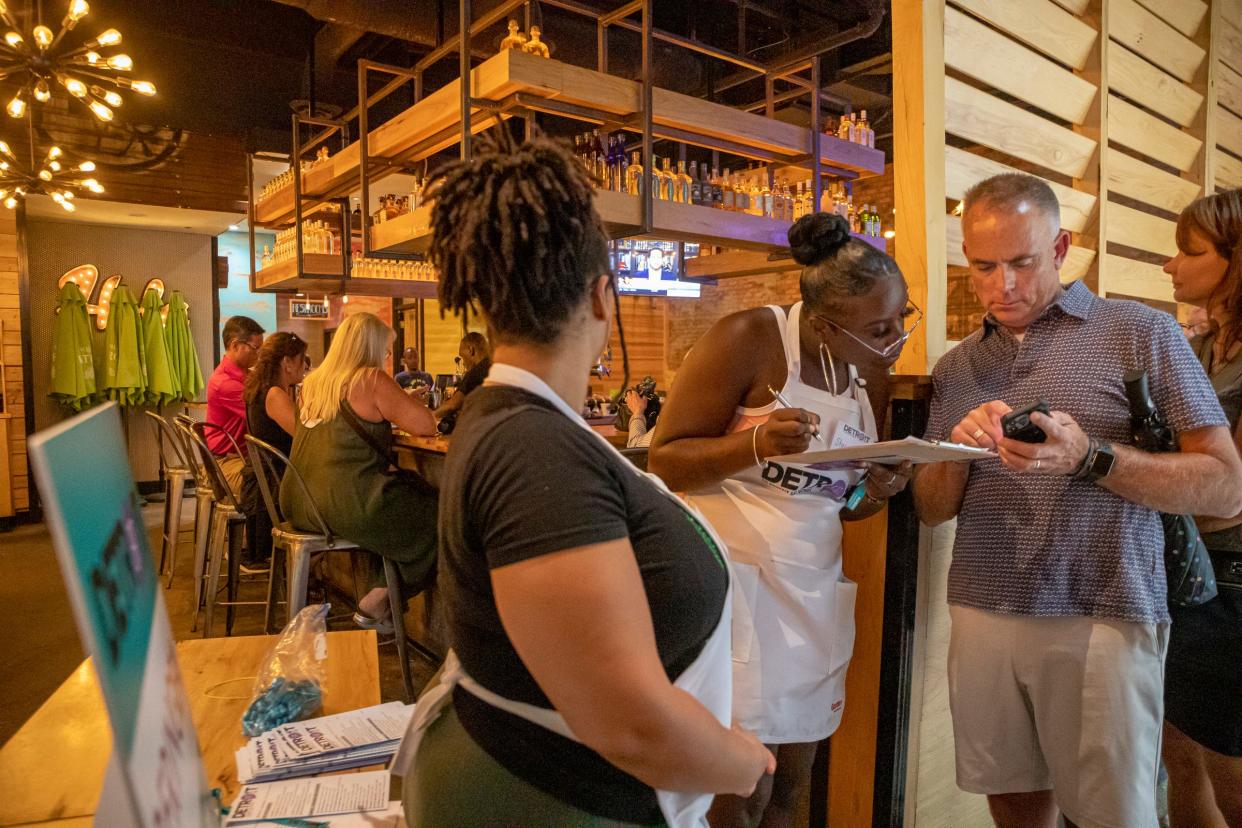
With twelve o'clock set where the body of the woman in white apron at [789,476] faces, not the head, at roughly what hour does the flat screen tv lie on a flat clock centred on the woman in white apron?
The flat screen tv is roughly at 7 o'clock from the woman in white apron.

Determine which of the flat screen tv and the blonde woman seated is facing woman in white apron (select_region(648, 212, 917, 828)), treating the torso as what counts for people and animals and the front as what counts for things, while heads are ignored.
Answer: the flat screen tv

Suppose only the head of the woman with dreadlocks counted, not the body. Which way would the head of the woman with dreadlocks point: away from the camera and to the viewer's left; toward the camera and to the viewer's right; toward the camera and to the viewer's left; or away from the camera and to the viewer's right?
away from the camera and to the viewer's right

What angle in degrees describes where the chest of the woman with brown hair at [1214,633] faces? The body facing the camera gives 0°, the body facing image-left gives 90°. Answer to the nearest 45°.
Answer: approximately 90°

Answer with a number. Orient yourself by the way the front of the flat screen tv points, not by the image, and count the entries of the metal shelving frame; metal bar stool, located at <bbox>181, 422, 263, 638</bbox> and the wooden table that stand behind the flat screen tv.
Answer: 0

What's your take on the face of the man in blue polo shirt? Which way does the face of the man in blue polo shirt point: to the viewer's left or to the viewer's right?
to the viewer's left

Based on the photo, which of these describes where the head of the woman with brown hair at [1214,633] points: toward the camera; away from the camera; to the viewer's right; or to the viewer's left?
to the viewer's left

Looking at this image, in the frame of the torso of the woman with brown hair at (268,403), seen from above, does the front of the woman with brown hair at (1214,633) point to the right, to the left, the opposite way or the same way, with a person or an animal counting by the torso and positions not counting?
to the left

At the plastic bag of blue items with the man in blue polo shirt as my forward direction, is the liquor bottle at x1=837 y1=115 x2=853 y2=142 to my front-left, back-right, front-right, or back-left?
front-left

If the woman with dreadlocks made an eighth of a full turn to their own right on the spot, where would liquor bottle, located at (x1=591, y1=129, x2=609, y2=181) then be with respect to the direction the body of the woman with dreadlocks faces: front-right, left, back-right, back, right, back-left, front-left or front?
back-left

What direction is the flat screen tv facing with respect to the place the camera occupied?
facing the viewer

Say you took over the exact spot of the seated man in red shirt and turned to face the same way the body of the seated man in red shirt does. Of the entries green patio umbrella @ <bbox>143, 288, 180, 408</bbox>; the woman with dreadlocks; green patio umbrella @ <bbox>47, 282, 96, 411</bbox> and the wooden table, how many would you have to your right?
2

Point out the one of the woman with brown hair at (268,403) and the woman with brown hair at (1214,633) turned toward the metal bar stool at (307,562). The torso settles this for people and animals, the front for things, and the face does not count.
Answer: the woman with brown hair at (1214,633)

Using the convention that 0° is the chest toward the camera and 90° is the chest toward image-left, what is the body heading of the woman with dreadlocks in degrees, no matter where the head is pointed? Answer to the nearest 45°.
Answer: approximately 270°

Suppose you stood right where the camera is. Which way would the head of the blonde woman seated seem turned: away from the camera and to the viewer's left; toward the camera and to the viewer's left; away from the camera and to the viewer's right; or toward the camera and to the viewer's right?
away from the camera and to the viewer's right
